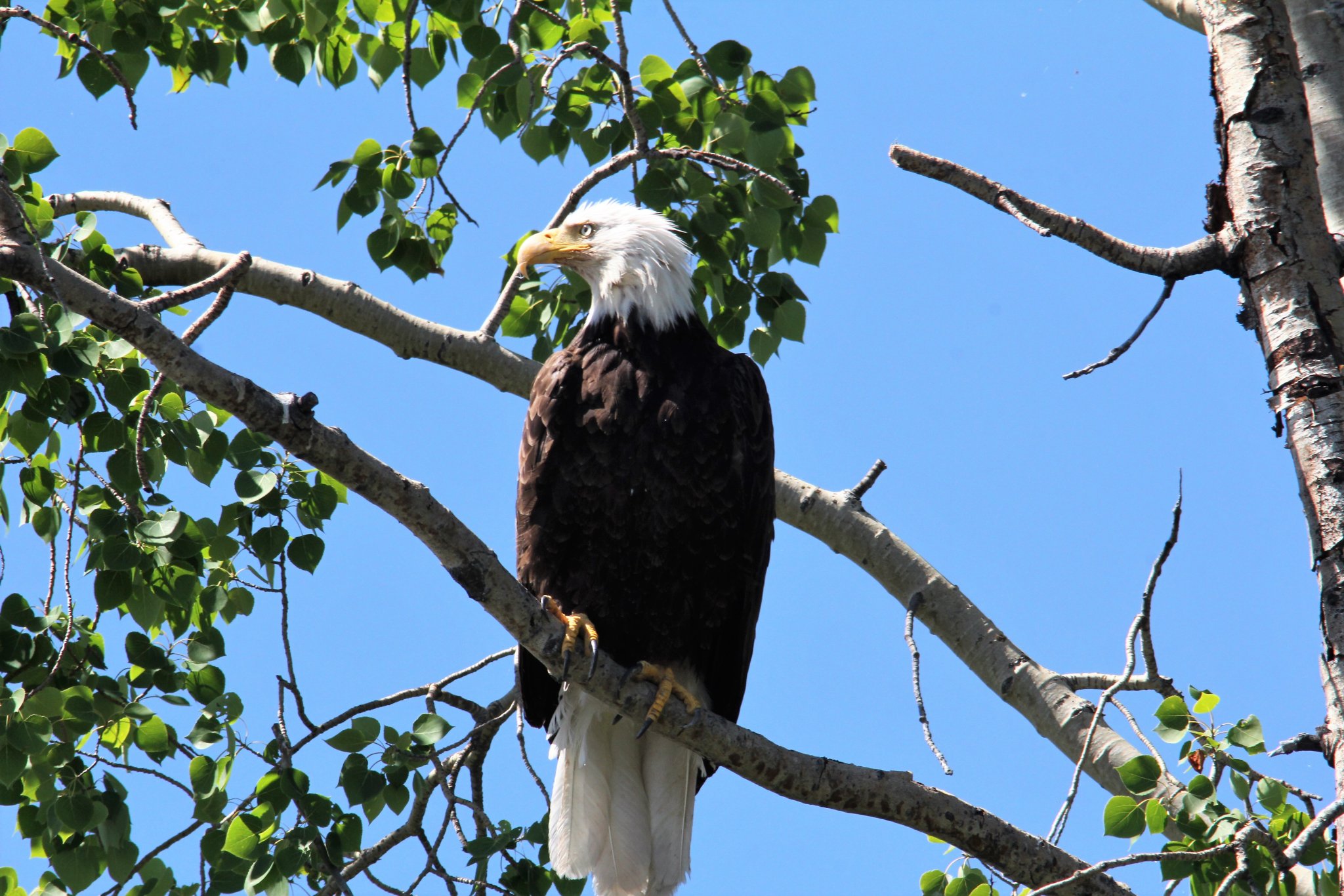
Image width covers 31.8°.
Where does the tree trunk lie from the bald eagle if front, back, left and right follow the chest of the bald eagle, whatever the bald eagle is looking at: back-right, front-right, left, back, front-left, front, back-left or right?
front-left

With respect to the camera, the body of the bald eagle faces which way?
toward the camera
